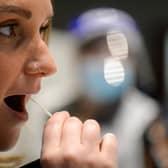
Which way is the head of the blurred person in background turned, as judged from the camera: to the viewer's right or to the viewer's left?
to the viewer's left
